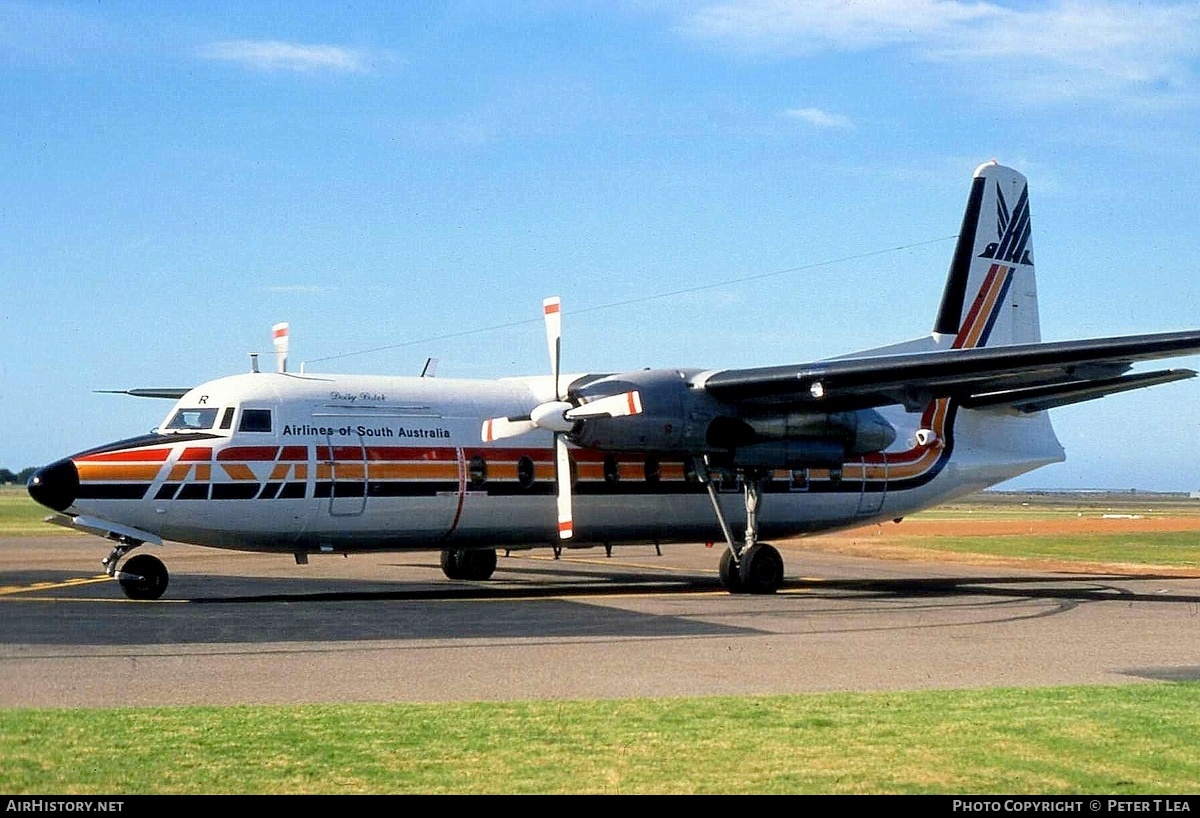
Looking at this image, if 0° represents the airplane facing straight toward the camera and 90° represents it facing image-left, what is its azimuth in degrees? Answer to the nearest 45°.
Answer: approximately 45°
